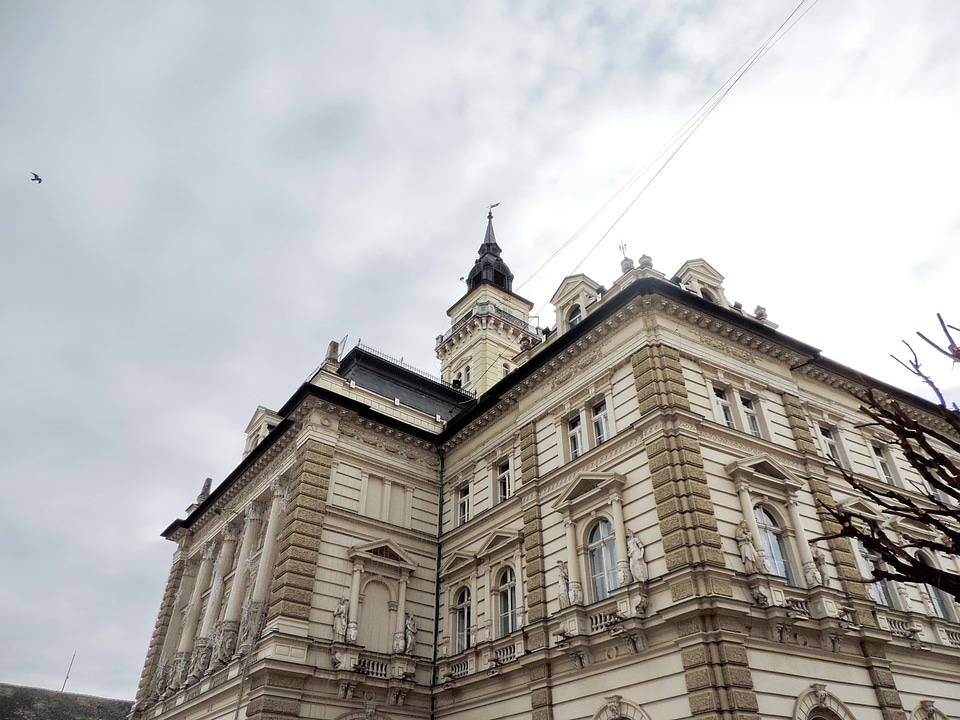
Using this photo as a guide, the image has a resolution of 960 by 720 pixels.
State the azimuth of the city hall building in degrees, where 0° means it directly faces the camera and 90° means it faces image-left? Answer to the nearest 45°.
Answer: approximately 45°
